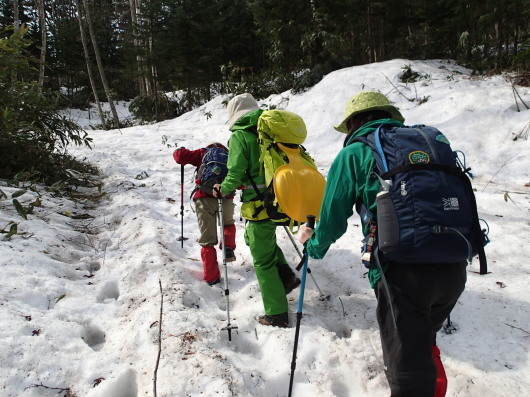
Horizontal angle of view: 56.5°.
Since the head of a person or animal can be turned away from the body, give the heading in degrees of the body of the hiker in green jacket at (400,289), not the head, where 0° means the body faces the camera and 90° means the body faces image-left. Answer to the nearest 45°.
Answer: approximately 135°

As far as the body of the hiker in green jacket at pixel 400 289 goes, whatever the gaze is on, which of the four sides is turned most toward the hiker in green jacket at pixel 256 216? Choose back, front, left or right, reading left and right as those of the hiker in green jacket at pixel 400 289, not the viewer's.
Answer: front

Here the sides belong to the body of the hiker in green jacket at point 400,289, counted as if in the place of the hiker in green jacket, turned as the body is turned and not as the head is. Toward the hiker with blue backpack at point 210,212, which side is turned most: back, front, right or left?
front
